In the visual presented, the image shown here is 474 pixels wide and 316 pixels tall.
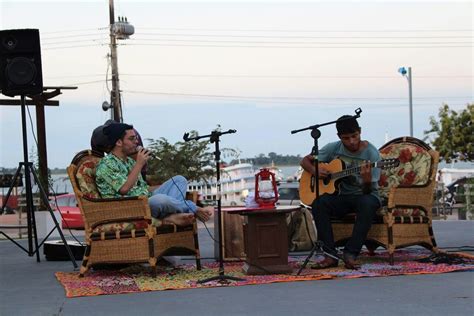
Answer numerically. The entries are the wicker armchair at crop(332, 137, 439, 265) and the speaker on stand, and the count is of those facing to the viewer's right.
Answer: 0

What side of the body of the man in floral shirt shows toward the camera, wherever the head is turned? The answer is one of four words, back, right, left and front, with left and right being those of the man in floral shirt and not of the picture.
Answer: right

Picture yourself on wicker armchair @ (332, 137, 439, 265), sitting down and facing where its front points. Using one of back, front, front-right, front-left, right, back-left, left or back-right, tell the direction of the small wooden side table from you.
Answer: front

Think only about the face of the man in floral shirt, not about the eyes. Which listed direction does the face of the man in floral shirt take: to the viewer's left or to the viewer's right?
to the viewer's right

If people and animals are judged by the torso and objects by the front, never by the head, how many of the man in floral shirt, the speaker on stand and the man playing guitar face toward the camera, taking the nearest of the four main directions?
2

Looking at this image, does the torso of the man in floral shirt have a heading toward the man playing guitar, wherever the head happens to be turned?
yes

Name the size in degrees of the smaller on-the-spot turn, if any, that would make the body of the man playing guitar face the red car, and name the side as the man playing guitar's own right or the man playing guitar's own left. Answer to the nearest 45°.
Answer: approximately 135° to the man playing guitar's own right

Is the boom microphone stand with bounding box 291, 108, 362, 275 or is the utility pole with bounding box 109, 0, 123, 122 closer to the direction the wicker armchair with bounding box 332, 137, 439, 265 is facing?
the boom microphone stand

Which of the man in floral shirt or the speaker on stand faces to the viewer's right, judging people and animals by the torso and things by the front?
the man in floral shirt

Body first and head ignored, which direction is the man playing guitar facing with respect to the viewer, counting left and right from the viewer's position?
facing the viewer

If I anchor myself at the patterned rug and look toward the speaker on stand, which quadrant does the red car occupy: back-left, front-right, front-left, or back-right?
front-right

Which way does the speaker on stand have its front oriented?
toward the camera

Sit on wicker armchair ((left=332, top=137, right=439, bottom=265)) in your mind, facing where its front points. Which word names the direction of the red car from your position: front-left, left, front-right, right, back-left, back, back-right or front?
right

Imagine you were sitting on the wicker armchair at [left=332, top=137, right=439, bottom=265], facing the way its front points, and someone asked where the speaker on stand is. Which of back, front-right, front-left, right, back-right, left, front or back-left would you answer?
front-right

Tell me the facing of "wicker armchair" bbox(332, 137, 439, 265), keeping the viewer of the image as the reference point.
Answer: facing the viewer and to the left of the viewer
